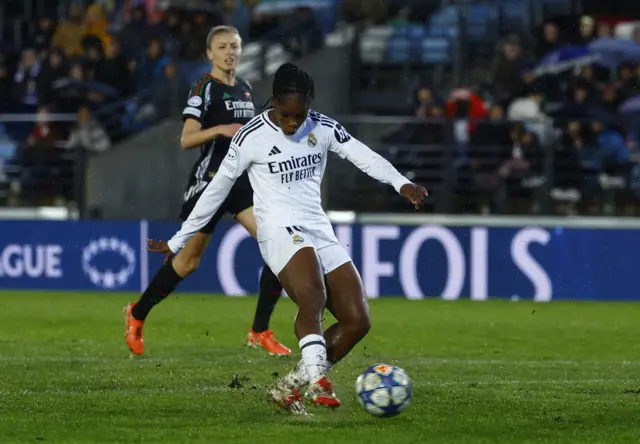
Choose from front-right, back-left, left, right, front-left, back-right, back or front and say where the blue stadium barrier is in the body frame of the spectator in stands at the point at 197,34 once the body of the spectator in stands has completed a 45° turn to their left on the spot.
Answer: front

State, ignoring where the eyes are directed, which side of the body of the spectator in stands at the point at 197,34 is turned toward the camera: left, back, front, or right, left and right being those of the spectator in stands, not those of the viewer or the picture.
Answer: front

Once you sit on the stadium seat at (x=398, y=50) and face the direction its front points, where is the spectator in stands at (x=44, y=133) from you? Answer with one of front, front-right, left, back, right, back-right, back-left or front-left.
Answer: right

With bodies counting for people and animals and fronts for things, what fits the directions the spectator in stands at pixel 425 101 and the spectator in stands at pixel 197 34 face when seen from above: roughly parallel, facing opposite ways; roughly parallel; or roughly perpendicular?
roughly parallel

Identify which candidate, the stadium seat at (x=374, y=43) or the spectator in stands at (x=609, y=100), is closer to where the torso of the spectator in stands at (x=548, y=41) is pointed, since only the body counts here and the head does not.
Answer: the spectator in stands

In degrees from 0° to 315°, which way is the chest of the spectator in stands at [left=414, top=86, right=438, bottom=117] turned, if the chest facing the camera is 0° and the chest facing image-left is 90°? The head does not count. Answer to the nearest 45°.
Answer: approximately 0°

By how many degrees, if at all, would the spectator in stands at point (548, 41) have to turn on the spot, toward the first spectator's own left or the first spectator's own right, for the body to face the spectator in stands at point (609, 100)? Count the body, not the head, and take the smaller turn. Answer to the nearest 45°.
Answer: approximately 45° to the first spectator's own left

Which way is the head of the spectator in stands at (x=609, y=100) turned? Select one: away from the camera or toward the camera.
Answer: toward the camera

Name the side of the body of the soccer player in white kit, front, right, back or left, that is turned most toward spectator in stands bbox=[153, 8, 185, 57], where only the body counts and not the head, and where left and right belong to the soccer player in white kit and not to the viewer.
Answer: back

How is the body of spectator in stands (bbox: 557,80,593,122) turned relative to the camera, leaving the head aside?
toward the camera

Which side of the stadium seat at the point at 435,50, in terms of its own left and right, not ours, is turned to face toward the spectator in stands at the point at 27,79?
right

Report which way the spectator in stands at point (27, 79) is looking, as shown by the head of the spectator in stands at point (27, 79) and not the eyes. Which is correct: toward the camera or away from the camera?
toward the camera

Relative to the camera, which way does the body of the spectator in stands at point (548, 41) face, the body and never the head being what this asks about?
toward the camera

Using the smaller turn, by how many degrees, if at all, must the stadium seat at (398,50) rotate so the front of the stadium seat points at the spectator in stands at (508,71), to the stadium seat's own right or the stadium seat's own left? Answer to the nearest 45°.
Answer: approximately 45° to the stadium seat's own left

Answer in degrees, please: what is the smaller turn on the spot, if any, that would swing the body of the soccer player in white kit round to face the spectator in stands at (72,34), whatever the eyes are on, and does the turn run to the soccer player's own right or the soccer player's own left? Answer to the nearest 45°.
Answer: approximately 180°

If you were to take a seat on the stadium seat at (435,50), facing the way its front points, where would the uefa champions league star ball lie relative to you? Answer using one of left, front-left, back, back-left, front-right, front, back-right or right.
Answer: front
